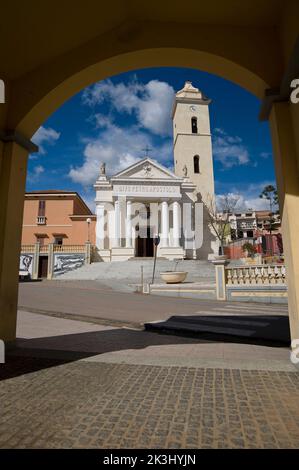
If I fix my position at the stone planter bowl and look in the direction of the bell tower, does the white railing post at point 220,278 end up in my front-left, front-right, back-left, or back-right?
back-right

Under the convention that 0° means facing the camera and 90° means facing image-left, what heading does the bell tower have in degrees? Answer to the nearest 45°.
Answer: approximately 0°
